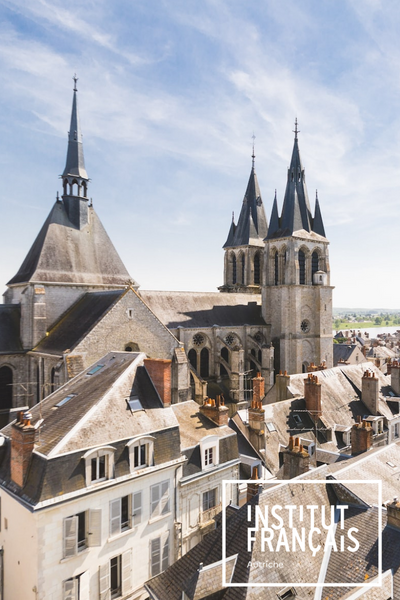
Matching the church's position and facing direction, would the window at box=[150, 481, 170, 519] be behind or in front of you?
behind

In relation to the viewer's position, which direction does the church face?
facing away from the viewer and to the right of the viewer

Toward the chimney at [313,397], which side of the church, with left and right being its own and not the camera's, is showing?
right

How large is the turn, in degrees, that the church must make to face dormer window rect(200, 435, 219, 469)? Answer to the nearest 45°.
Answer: approximately 135° to its right

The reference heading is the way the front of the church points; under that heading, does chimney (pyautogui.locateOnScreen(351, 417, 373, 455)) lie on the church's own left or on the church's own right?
on the church's own right

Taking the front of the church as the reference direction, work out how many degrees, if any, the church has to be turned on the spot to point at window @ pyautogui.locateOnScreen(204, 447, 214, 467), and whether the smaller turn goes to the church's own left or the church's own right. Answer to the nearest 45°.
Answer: approximately 135° to the church's own right
